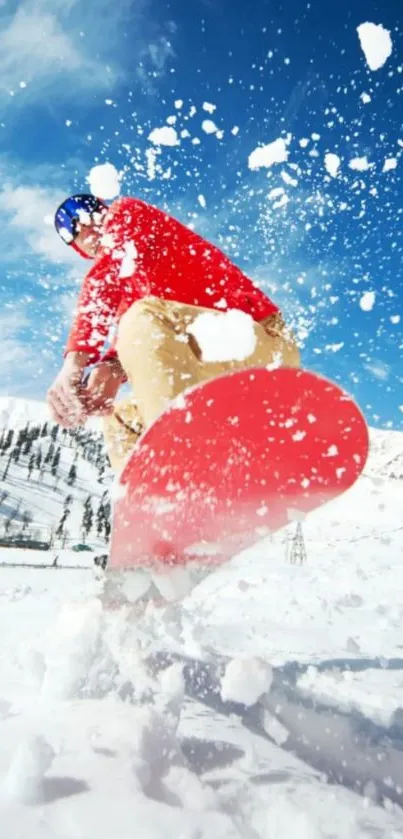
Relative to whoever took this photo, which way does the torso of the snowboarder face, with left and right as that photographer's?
facing the viewer and to the left of the viewer
